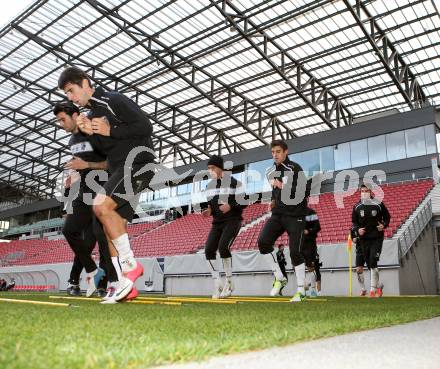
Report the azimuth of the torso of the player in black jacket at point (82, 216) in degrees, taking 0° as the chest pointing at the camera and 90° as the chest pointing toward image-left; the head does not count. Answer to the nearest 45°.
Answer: approximately 45°

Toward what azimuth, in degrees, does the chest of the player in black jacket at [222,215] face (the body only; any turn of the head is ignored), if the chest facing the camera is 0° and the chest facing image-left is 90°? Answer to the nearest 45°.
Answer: approximately 45°

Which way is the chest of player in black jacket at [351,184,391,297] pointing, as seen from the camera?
toward the camera

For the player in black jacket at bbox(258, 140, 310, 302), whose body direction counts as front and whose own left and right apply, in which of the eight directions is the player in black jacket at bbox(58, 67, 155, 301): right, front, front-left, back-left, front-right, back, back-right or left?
front

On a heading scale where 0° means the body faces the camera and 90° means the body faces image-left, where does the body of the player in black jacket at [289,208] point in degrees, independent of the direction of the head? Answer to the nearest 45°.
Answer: approximately 45°

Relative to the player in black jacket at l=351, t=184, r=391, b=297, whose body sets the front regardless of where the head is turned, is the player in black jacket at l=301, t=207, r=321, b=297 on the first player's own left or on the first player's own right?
on the first player's own right

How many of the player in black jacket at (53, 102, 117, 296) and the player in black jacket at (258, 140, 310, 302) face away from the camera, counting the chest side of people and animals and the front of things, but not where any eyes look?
0

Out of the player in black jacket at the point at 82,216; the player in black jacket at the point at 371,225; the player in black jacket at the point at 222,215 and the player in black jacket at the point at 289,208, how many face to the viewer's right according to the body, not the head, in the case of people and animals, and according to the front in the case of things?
0

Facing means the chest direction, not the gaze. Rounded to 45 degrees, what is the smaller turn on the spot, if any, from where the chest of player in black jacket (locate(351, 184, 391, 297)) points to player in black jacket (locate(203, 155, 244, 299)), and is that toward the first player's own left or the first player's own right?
approximately 45° to the first player's own right

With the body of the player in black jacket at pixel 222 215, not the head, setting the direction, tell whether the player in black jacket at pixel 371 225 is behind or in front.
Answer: behind

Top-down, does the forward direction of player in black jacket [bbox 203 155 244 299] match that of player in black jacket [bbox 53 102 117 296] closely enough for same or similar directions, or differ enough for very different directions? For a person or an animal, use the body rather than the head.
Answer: same or similar directions
